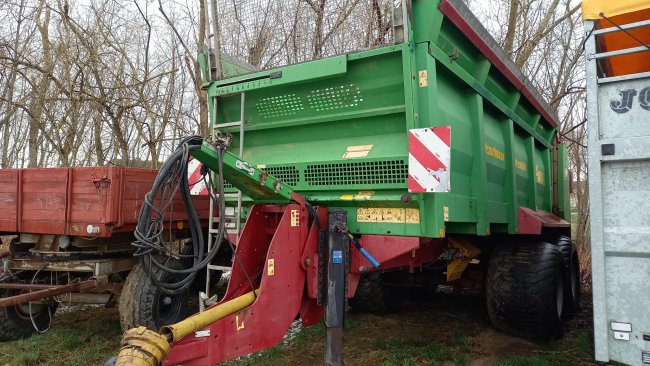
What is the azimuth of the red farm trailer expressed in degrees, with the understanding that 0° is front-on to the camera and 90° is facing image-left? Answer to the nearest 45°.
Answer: approximately 45°

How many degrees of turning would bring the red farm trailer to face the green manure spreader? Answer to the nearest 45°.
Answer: approximately 90° to its left

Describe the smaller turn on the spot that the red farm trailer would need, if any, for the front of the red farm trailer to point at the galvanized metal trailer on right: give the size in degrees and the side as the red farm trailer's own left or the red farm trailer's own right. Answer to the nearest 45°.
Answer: approximately 90° to the red farm trailer's own left

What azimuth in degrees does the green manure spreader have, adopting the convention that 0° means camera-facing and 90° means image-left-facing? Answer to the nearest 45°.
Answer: approximately 45°

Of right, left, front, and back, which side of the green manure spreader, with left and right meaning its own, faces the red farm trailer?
right

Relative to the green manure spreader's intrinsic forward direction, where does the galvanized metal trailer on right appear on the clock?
The galvanized metal trailer on right is roughly at 9 o'clock from the green manure spreader.
